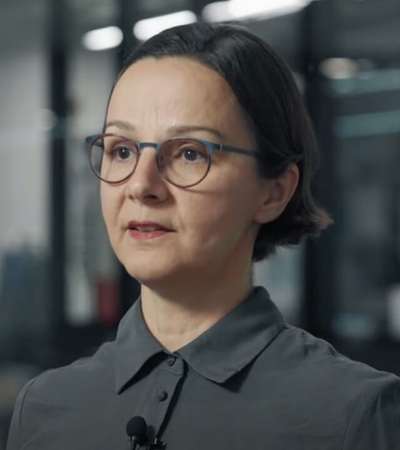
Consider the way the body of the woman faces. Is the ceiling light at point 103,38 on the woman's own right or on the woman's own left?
on the woman's own right

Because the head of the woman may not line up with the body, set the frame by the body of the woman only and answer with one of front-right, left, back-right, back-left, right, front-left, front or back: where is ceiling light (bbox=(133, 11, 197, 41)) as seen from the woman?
back-right

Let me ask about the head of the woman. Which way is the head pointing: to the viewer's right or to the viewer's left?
to the viewer's left

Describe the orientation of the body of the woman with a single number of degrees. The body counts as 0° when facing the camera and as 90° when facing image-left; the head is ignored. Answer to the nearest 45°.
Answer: approximately 45°

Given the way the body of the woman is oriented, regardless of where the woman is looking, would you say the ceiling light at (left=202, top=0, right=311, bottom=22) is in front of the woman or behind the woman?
behind
